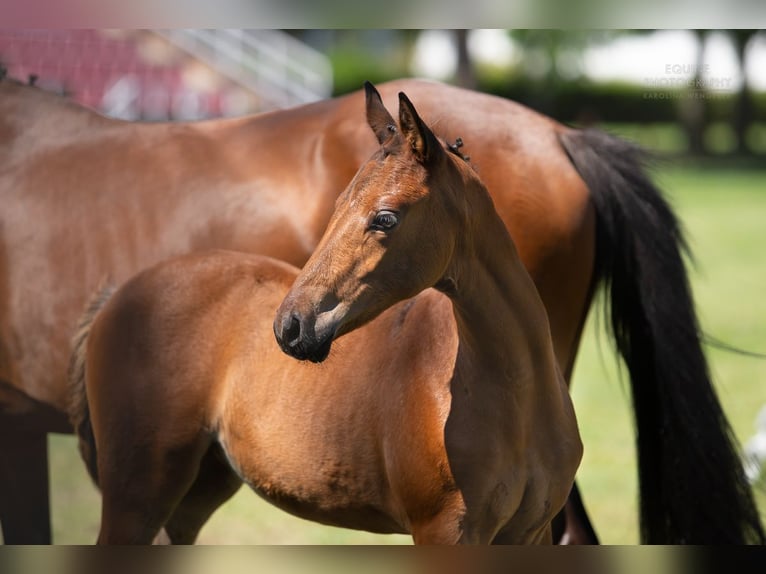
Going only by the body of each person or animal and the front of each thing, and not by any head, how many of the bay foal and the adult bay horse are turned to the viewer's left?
1

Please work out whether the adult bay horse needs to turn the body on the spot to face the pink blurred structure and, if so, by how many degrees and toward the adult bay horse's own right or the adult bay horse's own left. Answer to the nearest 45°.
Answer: approximately 90° to the adult bay horse's own right

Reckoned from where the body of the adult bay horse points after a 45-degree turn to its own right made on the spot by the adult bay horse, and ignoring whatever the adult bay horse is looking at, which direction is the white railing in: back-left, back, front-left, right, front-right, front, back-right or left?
front-right

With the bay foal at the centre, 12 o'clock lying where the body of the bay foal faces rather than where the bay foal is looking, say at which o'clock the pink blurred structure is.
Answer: The pink blurred structure is roughly at 7 o'clock from the bay foal.

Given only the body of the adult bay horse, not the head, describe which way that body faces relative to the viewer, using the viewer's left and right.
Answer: facing to the left of the viewer

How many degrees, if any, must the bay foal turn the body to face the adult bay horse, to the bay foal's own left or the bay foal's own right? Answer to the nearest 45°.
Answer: approximately 135° to the bay foal's own left

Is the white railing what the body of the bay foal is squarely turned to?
no

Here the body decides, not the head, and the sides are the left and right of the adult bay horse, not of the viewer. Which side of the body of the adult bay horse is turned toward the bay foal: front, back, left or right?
left

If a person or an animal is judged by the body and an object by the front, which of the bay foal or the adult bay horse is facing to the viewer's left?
the adult bay horse
